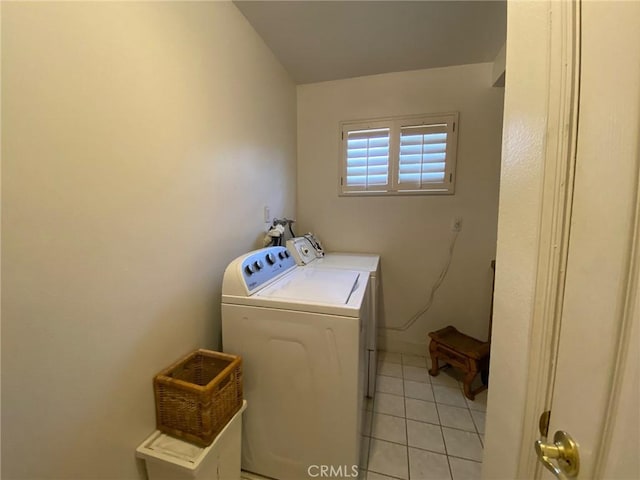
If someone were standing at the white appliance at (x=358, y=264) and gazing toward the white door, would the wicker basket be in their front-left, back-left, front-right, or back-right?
front-right

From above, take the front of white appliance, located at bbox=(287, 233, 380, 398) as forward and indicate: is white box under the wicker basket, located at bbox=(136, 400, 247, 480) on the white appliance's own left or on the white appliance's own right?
on the white appliance's own right

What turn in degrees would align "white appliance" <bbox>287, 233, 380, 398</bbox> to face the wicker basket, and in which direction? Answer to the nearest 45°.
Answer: approximately 135° to its right

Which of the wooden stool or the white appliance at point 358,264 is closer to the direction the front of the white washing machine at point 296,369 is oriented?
the wooden stool

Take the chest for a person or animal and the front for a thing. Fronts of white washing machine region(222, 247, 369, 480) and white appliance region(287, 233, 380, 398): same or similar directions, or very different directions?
same or similar directions

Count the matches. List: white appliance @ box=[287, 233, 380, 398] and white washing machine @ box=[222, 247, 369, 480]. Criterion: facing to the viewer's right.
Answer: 2

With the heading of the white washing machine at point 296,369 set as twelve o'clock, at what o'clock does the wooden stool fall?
The wooden stool is roughly at 11 o'clock from the white washing machine.

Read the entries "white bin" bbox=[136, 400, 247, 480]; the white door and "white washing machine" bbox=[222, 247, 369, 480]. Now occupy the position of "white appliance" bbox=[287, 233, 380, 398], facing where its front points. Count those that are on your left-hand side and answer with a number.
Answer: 0

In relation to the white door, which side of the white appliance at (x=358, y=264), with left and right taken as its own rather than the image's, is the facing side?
right

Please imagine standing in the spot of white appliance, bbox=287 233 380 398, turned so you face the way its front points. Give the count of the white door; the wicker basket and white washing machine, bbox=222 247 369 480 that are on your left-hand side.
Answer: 0

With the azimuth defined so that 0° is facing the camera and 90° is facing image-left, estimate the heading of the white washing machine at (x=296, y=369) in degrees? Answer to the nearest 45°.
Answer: approximately 270°

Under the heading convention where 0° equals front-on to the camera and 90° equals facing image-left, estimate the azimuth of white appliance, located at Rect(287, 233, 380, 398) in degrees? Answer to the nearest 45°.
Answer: approximately 270°
